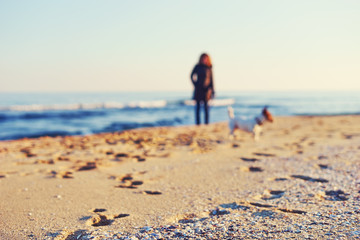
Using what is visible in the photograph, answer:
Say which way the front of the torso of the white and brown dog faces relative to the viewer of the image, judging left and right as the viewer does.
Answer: facing to the right of the viewer

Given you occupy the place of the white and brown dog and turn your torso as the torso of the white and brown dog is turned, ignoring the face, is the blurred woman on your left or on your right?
on your left

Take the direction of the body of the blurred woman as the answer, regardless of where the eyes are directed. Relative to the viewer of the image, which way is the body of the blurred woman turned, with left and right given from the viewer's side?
facing away from the viewer

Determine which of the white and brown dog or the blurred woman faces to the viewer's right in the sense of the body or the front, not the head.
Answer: the white and brown dog

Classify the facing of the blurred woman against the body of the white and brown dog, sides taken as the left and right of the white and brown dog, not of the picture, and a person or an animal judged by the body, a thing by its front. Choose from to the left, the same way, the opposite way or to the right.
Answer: to the left

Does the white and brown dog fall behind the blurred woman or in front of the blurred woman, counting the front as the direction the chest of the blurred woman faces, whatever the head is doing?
behind

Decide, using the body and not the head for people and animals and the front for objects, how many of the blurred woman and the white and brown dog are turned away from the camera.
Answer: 1
